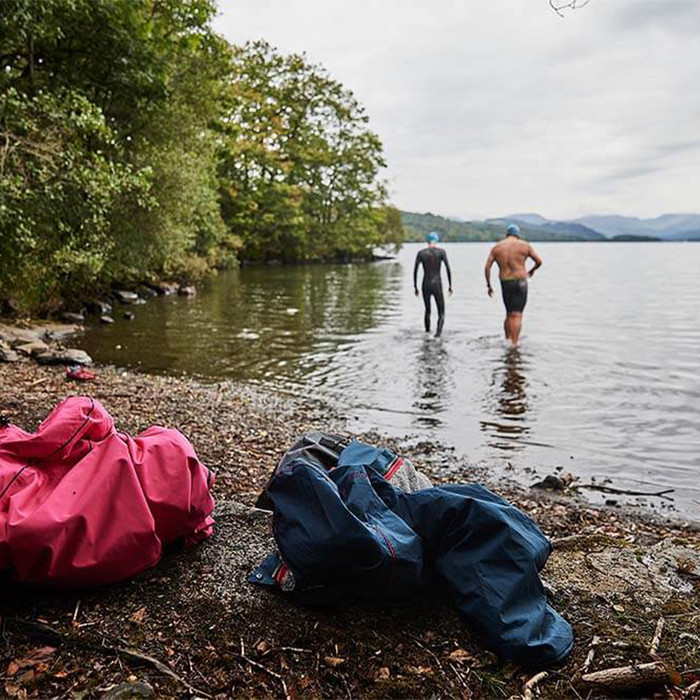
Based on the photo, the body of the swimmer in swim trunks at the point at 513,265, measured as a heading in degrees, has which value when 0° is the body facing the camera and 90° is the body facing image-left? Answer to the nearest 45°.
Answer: approximately 180°

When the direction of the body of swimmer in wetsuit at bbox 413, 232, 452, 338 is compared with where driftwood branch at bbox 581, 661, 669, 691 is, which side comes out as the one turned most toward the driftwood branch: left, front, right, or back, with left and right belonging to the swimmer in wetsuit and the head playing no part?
back

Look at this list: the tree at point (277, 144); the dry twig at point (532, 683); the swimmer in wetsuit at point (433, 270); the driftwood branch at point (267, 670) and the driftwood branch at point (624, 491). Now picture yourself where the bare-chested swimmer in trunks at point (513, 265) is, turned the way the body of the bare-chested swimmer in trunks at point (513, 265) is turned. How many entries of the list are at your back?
3

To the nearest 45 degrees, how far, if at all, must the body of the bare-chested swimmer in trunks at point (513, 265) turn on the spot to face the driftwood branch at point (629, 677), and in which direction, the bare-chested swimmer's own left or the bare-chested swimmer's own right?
approximately 180°

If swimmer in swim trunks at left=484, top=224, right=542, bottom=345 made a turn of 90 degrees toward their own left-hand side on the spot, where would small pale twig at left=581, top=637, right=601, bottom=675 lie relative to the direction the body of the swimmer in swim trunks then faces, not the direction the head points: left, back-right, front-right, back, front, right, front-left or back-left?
left

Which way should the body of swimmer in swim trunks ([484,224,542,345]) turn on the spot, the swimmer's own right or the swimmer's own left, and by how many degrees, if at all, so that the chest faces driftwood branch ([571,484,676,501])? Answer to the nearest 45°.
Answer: approximately 180°

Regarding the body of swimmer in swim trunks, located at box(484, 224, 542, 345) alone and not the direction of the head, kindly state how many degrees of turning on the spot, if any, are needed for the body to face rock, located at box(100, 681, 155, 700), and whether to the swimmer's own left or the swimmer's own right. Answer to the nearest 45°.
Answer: approximately 180°

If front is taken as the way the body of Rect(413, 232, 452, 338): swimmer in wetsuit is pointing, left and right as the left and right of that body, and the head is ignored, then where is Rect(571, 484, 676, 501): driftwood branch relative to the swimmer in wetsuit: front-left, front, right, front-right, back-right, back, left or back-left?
back

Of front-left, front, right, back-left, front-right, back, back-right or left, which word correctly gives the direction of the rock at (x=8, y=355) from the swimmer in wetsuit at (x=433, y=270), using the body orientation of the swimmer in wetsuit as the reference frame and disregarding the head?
back-left

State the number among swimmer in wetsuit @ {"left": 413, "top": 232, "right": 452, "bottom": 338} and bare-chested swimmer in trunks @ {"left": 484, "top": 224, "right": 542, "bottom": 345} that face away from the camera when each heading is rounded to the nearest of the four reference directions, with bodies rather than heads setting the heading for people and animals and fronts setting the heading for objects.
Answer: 2

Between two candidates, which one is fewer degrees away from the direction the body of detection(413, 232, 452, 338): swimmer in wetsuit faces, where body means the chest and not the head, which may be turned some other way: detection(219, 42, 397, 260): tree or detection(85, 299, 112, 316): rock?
the tree

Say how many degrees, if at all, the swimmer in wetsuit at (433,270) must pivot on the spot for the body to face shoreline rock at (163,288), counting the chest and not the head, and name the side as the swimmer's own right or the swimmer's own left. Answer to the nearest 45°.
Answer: approximately 45° to the swimmer's own left

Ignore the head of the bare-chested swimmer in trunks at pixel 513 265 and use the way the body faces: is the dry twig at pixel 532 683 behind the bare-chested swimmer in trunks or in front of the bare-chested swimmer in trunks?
behind

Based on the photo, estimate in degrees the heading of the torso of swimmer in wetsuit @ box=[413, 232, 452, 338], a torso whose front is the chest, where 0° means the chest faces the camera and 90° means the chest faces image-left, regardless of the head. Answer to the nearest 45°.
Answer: approximately 180°

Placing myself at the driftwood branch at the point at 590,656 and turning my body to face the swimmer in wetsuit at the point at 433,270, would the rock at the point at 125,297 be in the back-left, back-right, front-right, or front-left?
front-left

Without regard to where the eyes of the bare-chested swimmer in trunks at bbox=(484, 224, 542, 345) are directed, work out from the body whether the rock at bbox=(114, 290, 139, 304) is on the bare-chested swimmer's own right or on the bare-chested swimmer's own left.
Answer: on the bare-chested swimmer's own left
